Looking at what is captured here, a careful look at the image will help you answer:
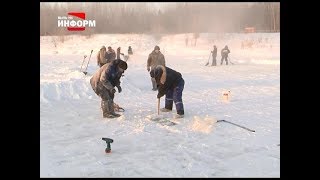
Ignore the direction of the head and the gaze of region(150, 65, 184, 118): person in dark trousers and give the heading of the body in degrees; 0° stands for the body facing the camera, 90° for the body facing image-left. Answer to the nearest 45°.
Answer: approximately 90°

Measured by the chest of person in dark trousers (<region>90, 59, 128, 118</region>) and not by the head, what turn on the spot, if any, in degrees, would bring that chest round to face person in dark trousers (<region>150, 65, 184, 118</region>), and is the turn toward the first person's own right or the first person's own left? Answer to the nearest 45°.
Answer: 0° — they already face them

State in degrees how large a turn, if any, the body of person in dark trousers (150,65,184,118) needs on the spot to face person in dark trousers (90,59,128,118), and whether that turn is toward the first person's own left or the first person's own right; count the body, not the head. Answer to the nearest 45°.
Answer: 0° — they already face them

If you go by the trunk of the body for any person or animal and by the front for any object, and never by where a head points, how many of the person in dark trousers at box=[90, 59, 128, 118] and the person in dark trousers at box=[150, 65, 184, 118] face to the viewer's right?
1

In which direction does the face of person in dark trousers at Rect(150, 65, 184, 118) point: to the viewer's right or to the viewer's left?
to the viewer's left

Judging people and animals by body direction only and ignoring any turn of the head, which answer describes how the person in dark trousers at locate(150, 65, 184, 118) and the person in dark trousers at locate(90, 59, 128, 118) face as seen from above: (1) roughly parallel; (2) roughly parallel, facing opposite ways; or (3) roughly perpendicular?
roughly parallel, facing opposite ways

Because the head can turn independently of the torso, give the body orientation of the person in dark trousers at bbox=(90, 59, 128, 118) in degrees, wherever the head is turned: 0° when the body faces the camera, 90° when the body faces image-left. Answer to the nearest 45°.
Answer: approximately 270°
